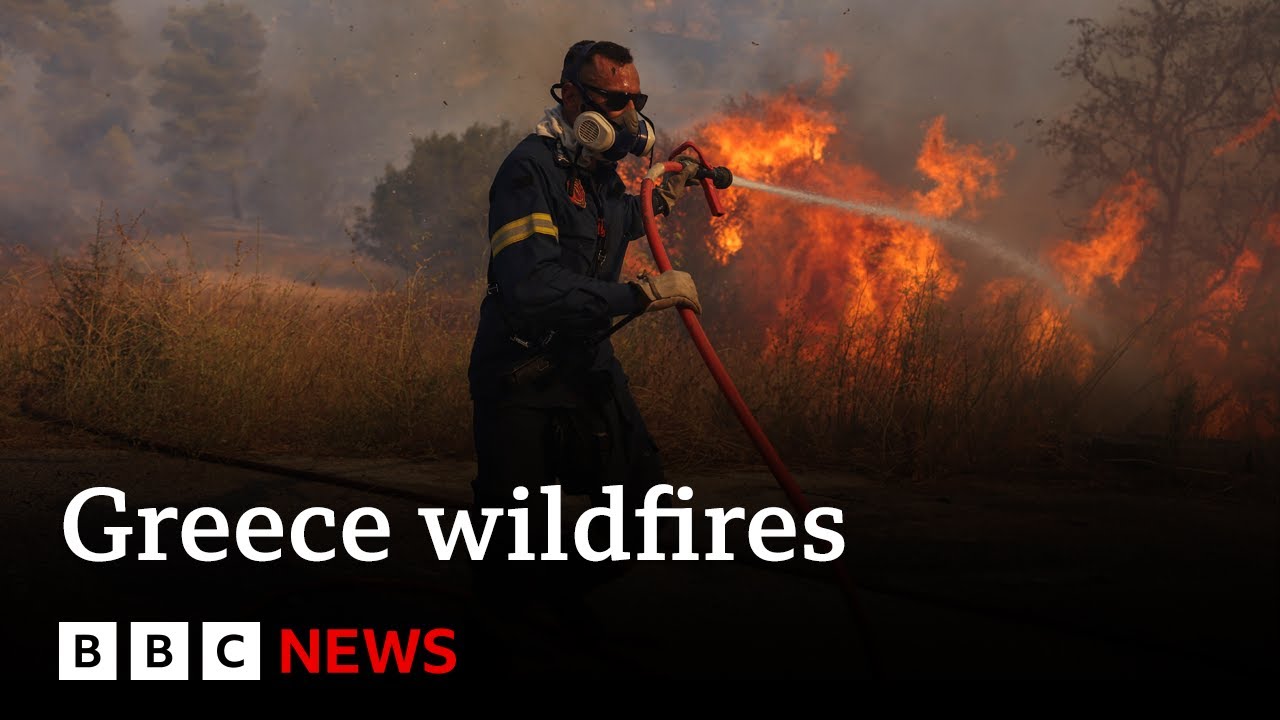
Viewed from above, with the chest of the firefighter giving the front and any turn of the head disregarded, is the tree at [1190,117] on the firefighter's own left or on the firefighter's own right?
on the firefighter's own left

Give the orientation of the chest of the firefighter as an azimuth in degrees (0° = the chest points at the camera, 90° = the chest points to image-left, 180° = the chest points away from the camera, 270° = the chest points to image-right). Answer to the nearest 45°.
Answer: approximately 315°
